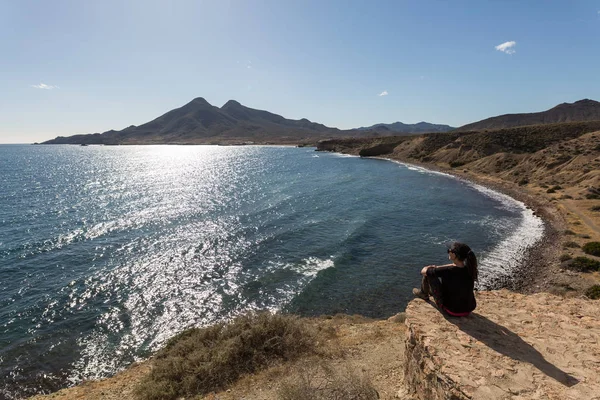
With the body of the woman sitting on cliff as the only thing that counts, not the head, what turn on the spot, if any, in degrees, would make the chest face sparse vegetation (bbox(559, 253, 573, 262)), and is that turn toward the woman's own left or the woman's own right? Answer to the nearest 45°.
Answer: approximately 45° to the woman's own right

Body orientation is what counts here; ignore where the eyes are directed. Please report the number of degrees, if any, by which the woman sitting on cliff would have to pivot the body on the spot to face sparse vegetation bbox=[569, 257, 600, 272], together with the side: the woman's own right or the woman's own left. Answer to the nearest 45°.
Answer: approximately 90° to the woman's own right

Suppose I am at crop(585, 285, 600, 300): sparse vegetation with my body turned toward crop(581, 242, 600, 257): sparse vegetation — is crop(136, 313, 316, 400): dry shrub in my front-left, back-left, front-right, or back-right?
back-left

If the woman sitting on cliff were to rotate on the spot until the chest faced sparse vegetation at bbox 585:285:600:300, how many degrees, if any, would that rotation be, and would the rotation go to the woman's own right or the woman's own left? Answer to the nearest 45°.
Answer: approximately 90° to the woman's own right

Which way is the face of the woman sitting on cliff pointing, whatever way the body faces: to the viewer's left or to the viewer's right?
to the viewer's left

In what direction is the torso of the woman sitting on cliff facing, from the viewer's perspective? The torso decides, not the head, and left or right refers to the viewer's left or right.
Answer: facing away from the viewer and to the left of the viewer
